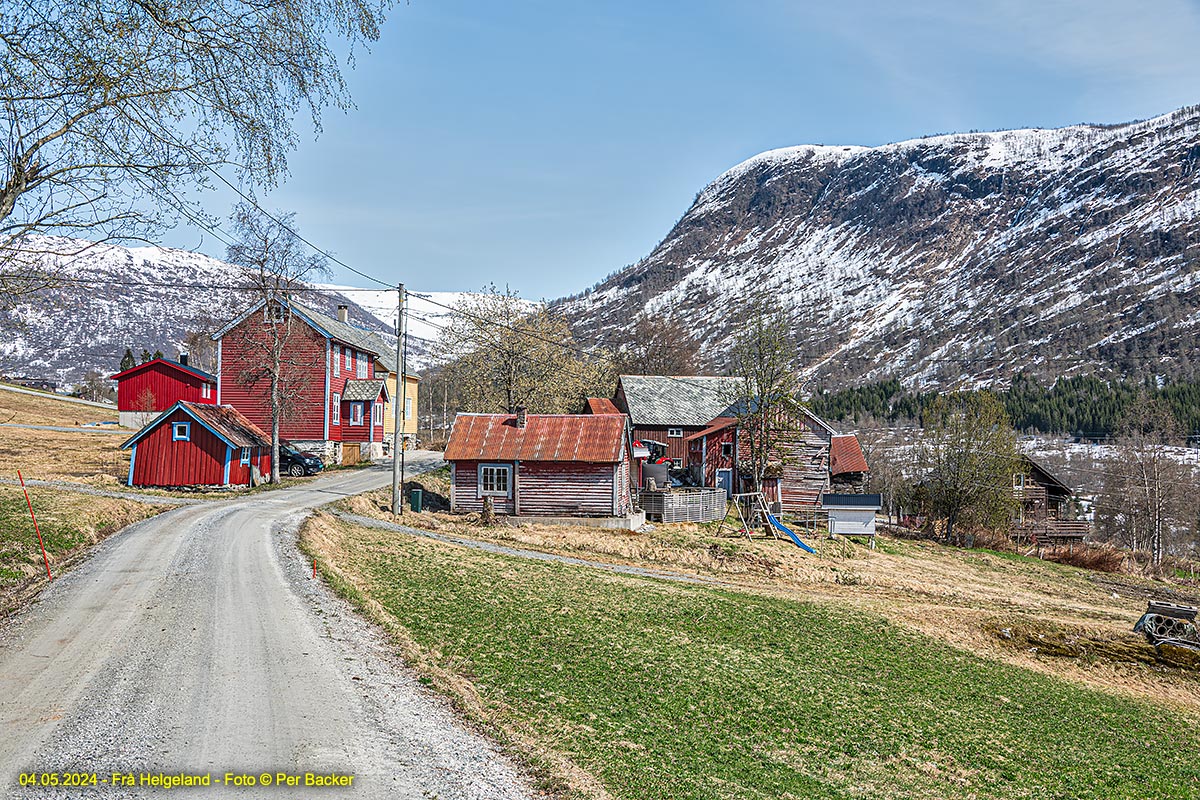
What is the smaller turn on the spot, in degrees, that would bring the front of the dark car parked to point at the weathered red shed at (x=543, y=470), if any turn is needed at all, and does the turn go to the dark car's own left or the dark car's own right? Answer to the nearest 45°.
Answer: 0° — it already faces it

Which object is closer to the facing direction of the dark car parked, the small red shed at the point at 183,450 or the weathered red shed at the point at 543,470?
the weathered red shed

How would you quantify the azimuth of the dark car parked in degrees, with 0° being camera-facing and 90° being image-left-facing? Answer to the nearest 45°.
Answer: approximately 315°

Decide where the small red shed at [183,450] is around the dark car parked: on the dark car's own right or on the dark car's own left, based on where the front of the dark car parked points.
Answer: on the dark car's own right
